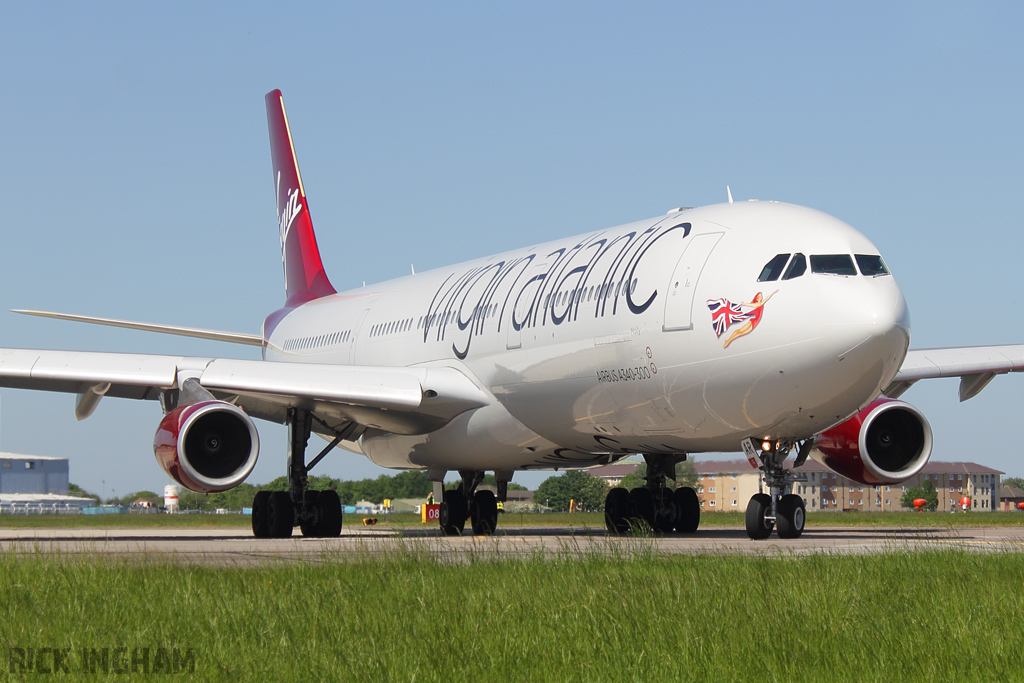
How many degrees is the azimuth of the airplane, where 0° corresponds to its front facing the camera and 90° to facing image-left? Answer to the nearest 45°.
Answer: approximately 315°
